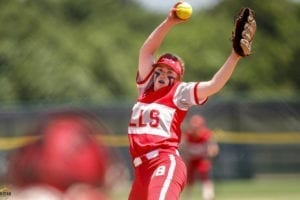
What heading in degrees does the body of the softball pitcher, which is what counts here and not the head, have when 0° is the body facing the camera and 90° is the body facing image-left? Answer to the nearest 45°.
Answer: approximately 45°

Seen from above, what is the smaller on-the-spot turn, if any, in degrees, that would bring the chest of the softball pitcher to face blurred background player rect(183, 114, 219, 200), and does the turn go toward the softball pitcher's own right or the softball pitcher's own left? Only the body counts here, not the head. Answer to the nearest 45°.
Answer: approximately 135° to the softball pitcher's own right
